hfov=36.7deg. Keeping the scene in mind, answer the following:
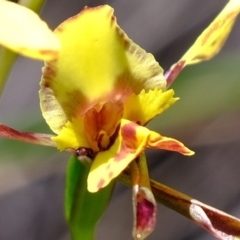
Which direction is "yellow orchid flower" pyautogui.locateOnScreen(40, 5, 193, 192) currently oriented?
toward the camera
